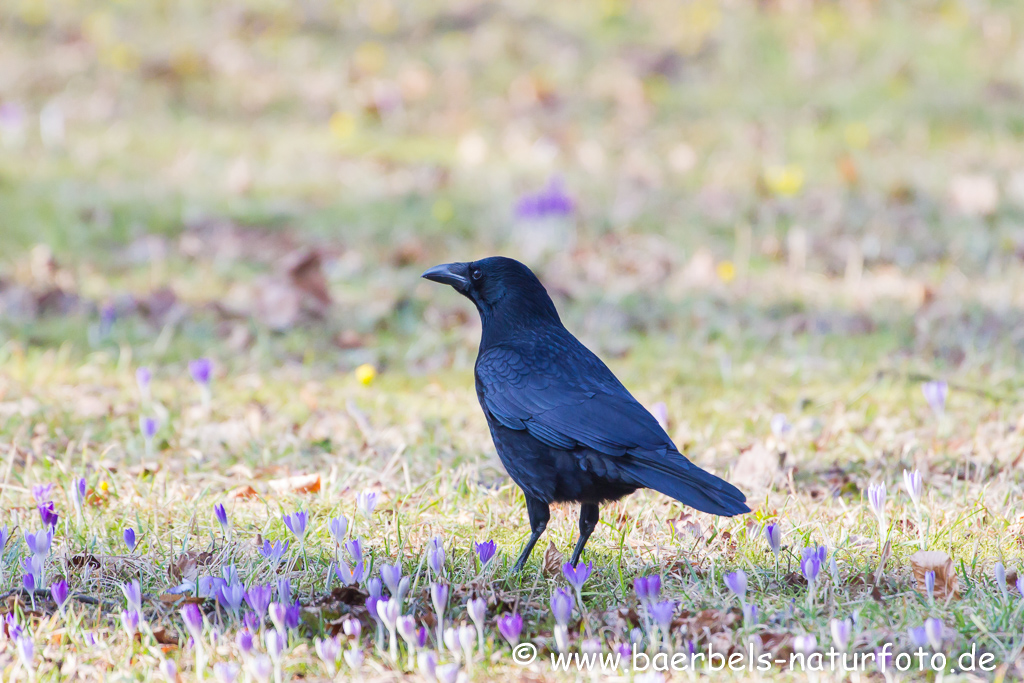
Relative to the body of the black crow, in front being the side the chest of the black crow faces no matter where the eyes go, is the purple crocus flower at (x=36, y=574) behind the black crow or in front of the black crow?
in front

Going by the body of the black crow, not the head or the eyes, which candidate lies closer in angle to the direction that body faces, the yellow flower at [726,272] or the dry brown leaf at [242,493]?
the dry brown leaf

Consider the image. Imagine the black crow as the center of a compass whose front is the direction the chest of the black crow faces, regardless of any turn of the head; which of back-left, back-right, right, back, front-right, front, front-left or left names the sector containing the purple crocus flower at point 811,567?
back-left

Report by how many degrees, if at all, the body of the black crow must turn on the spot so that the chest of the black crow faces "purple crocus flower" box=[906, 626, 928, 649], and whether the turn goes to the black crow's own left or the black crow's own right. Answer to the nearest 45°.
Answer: approximately 135° to the black crow's own left

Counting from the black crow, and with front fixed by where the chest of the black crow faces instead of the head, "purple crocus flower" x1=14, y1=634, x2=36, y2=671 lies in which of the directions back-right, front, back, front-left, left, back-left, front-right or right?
front-left

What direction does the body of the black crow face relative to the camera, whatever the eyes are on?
to the viewer's left

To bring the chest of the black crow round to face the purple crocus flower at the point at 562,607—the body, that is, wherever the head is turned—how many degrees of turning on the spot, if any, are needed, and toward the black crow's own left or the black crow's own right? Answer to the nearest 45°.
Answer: approximately 90° to the black crow's own left

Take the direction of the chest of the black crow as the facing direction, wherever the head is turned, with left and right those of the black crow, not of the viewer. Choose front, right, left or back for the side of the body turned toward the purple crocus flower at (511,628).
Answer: left

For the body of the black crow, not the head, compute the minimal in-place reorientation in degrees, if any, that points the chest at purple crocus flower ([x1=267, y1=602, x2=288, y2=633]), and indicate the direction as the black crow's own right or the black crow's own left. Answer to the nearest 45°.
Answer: approximately 45° to the black crow's own left

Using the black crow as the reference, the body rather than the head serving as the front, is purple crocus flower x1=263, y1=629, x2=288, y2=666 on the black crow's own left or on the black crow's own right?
on the black crow's own left
